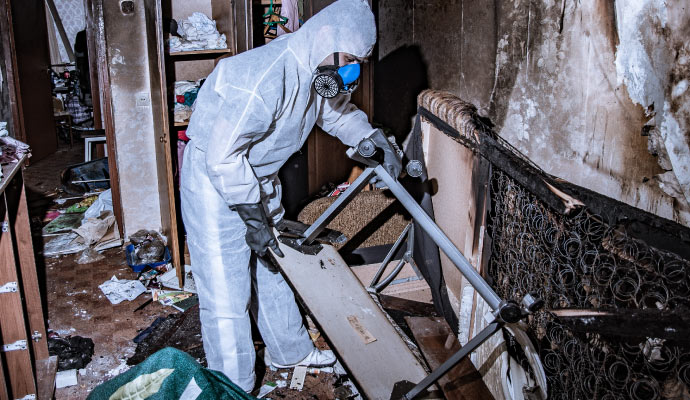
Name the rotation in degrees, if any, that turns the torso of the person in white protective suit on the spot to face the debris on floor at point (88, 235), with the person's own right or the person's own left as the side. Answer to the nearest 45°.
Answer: approximately 135° to the person's own left

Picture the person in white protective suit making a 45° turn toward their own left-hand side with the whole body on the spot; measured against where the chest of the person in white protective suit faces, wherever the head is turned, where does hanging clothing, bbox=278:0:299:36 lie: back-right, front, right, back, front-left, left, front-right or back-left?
front-left

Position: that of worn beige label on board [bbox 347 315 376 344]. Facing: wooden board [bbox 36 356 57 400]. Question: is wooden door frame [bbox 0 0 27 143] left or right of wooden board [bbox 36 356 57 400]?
right

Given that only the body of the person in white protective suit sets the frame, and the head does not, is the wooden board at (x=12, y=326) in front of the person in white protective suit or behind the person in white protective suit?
behind

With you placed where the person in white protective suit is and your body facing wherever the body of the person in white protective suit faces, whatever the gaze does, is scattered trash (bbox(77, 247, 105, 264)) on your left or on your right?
on your left

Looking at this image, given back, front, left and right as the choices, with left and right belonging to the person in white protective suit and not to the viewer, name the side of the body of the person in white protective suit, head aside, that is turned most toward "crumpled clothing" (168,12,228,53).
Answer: left

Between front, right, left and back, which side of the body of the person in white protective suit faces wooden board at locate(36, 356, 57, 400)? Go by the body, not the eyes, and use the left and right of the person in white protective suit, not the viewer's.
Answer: back

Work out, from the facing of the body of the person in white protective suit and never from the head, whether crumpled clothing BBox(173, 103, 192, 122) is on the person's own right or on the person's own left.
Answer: on the person's own left

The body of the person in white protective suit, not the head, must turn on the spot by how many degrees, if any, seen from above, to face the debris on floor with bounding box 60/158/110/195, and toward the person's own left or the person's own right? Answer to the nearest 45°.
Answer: approximately 135° to the person's own left

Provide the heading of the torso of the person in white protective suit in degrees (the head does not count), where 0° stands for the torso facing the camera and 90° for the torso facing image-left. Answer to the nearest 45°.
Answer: approximately 270°

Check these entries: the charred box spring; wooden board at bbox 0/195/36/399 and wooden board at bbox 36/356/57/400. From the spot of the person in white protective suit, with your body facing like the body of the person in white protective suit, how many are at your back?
2

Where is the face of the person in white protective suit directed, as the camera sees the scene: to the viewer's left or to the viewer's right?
to the viewer's right
